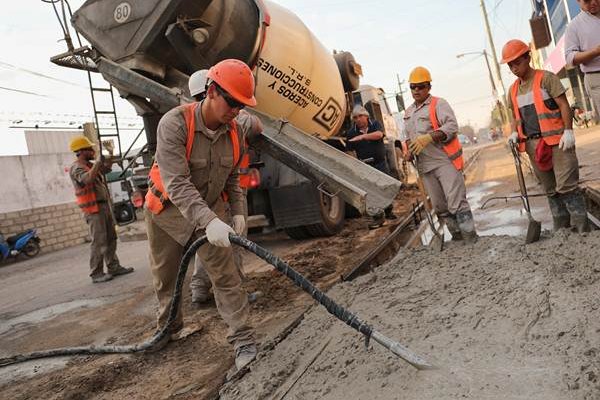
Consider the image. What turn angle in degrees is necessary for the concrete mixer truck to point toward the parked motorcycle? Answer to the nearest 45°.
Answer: approximately 90° to its left

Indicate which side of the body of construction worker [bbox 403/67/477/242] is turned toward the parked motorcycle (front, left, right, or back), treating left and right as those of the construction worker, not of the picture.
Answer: right

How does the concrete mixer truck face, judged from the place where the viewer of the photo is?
facing away from the viewer and to the right of the viewer

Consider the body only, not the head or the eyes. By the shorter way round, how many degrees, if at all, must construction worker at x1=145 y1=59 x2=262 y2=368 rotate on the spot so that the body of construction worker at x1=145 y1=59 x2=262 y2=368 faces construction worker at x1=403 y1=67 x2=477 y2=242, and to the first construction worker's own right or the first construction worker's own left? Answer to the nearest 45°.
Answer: approximately 90° to the first construction worker's own left

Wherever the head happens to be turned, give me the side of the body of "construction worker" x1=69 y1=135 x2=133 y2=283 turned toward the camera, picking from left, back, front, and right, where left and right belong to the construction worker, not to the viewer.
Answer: right

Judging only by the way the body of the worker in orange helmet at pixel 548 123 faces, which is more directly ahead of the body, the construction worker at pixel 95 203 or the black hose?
the black hose

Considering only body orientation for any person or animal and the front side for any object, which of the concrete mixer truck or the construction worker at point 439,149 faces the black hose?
the construction worker

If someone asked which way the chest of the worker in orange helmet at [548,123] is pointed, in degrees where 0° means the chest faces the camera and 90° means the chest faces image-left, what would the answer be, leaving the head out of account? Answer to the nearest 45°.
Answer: approximately 45°
